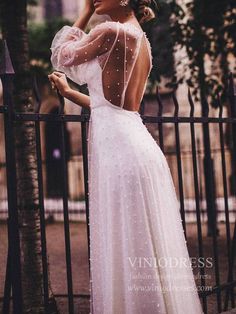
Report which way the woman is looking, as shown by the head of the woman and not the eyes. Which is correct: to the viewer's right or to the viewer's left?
to the viewer's left

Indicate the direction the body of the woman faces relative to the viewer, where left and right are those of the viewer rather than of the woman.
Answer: facing away from the viewer and to the left of the viewer
